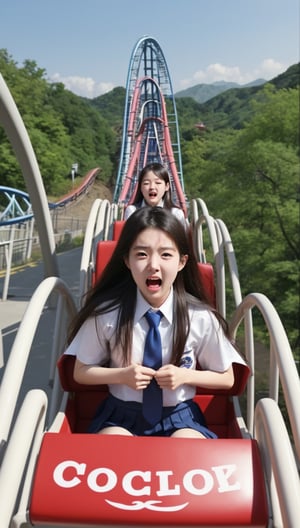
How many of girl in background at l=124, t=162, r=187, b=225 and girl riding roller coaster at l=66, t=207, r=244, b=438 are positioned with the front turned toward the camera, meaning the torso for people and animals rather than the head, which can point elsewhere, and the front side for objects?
2
